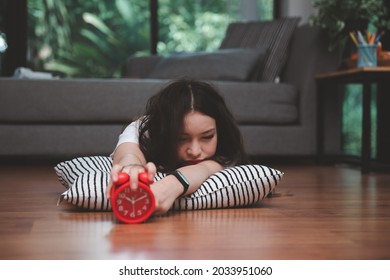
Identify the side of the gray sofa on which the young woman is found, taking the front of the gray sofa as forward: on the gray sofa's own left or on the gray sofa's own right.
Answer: on the gray sofa's own left
